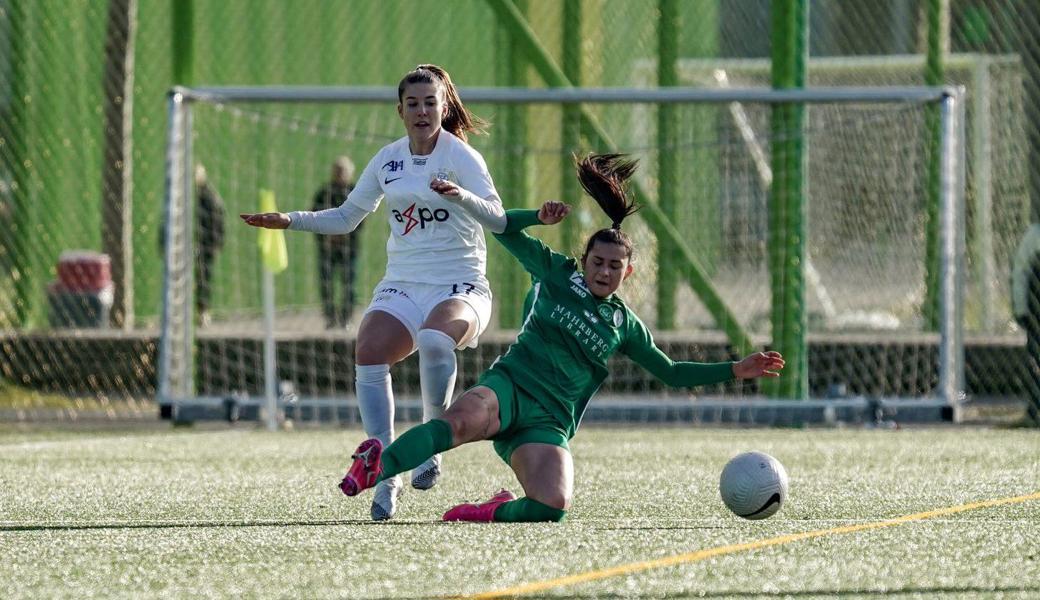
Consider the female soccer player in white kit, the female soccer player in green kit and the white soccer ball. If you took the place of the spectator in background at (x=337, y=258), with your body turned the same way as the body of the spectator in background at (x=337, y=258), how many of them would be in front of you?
3

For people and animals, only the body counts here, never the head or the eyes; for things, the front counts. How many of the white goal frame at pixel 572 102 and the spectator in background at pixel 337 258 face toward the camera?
2

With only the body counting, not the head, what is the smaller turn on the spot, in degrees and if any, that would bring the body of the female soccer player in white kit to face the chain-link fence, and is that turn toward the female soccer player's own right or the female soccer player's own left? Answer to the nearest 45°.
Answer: approximately 180°

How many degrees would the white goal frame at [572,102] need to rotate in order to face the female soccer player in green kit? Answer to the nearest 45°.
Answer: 0° — it already faces them

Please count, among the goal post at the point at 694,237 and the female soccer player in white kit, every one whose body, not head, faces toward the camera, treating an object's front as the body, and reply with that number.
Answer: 2

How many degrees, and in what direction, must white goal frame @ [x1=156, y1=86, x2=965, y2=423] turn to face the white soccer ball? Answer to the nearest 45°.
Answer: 0° — it already faces it

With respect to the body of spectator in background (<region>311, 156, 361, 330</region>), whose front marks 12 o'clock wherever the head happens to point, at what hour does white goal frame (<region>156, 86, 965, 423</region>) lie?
The white goal frame is roughly at 11 o'clock from the spectator in background.

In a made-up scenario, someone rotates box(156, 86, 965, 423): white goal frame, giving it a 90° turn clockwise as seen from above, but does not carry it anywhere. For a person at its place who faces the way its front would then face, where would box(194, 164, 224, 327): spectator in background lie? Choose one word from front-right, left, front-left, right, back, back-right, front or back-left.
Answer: front-right

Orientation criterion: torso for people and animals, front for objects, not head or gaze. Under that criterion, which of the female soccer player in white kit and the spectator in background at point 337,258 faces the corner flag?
the spectator in background

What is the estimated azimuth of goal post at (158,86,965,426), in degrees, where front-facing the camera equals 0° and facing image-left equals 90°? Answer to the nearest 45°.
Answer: approximately 0°
